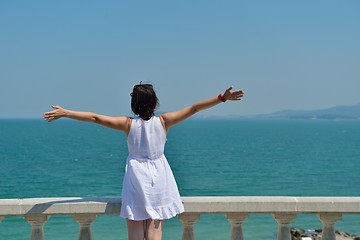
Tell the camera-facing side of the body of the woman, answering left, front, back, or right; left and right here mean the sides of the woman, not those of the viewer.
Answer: back
